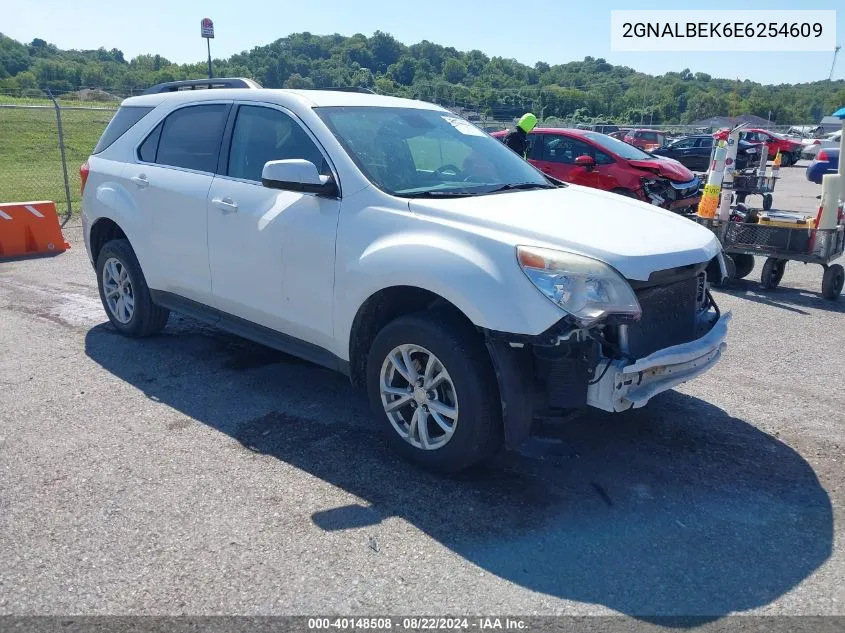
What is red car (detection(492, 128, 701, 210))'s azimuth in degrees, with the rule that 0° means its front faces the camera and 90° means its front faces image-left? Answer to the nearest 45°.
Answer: approximately 315°

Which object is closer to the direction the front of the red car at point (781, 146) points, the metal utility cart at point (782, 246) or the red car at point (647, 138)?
the metal utility cart

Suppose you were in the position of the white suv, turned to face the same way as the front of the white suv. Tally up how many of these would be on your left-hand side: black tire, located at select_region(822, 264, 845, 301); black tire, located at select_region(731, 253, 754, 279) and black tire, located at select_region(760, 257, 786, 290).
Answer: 3

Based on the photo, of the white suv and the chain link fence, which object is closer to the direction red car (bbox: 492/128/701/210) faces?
the white suv

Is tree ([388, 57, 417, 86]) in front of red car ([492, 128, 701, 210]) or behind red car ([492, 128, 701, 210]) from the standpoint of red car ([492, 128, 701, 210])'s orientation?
behind

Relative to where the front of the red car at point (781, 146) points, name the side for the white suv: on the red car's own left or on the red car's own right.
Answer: on the red car's own right

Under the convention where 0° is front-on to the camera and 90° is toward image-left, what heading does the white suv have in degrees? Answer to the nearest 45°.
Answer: approximately 315°

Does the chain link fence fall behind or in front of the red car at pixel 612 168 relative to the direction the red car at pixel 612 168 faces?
behind

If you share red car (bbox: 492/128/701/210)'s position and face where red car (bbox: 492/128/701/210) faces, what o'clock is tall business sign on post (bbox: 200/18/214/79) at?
The tall business sign on post is roughly at 6 o'clock from the red car.

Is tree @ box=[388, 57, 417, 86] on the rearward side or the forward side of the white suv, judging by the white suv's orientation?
on the rearward side
